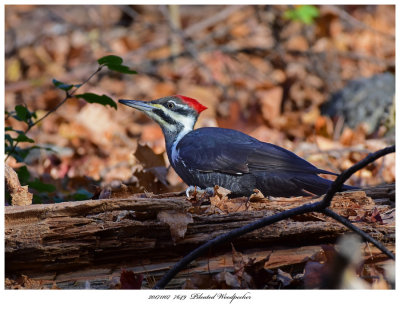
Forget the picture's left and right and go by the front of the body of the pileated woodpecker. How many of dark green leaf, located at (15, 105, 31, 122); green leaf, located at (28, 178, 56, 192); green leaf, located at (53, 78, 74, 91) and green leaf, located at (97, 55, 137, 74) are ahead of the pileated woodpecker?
4

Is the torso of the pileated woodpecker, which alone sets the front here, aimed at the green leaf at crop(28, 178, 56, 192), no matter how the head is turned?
yes

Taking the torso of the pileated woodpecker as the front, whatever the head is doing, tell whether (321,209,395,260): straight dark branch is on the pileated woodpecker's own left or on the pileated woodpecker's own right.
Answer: on the pileated woodpecker's own left

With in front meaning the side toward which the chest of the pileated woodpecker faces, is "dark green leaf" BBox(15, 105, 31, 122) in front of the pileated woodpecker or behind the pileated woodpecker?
in front

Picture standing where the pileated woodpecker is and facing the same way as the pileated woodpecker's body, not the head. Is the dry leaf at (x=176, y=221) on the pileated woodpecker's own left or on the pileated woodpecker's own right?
on the pileated woodpecker's own left

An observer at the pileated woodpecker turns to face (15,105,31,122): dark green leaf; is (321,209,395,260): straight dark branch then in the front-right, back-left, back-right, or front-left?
back-left

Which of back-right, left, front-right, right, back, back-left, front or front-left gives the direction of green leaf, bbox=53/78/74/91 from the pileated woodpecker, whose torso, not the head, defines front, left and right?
front

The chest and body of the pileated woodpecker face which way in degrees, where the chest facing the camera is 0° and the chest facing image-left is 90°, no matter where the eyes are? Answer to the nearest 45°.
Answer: approximately 90°

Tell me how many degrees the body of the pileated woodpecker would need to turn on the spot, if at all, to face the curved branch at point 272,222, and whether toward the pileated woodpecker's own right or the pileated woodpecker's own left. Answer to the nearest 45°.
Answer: approximately 90° to the pileated woodpecker's own left

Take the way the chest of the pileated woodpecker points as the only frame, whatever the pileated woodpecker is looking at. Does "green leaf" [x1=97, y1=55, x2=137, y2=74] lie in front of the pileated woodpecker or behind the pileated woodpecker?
in front

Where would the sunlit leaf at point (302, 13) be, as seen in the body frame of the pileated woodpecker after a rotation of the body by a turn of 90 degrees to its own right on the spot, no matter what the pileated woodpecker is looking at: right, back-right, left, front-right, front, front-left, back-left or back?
front
